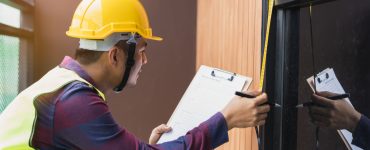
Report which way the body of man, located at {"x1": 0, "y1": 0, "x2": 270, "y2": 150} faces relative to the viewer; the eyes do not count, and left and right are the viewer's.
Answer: facing away from the viewer and to the right of the viewer

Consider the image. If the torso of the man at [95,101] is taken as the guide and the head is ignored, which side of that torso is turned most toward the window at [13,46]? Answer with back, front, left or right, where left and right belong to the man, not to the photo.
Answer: left

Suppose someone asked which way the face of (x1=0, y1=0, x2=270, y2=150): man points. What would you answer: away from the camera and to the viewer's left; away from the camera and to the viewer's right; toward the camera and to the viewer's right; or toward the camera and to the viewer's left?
away from the camera and to the viewer's right
